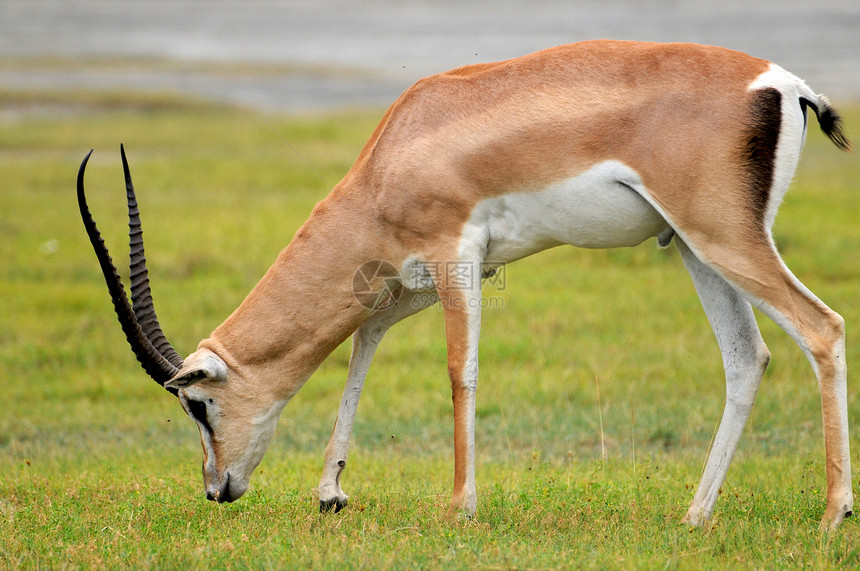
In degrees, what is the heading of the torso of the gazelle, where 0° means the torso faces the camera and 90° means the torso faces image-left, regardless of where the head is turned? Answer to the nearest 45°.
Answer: approximately 90°
